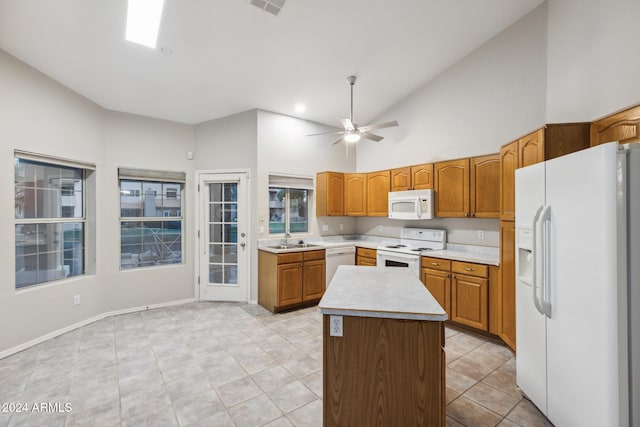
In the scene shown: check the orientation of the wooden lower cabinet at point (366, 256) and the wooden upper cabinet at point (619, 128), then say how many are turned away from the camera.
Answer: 0

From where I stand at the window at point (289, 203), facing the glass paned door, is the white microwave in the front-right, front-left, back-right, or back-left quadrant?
back-left

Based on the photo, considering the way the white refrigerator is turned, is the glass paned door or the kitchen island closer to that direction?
the kitchen island

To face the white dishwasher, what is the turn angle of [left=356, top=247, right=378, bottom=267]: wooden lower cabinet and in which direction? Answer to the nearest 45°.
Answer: approximately 45° to its right

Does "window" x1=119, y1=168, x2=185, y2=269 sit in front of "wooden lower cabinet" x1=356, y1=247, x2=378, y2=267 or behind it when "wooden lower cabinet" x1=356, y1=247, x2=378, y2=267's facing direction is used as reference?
in front

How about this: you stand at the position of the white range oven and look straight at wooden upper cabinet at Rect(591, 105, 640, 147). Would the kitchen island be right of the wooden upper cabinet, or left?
right

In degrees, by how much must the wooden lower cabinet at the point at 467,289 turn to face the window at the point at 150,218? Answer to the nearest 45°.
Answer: approximately 45° to its right

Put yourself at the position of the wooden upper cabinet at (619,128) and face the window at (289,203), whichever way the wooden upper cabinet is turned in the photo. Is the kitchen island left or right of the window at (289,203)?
left

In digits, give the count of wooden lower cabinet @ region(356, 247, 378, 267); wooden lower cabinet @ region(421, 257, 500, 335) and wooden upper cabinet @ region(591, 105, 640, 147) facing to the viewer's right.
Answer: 0

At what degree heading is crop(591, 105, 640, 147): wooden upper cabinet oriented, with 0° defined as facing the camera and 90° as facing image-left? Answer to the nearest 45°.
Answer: approximately 45°

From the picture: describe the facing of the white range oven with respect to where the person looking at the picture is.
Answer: facing the viewer and to the left of the viewer
